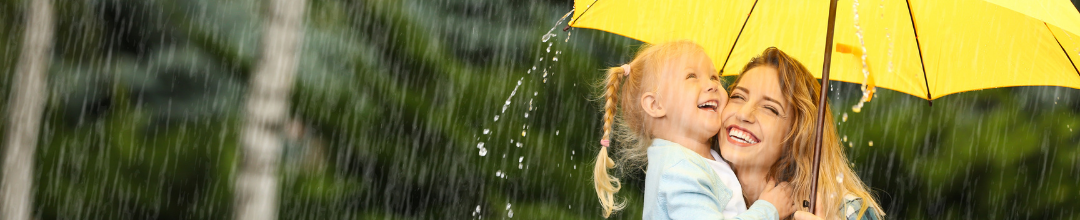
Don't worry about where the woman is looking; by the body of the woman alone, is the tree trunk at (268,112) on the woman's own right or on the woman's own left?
on the woman's own right

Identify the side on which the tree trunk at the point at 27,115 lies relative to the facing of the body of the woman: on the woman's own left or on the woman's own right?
on the woman's own right

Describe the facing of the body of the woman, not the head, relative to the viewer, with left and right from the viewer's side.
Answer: facing the viewer and to the left of the viewer

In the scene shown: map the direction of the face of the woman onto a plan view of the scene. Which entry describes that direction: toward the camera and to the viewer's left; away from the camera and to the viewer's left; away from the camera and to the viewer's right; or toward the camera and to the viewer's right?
toward the camera and to the viewer's left
